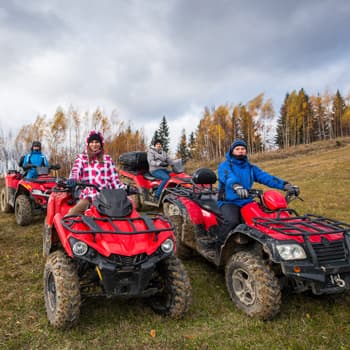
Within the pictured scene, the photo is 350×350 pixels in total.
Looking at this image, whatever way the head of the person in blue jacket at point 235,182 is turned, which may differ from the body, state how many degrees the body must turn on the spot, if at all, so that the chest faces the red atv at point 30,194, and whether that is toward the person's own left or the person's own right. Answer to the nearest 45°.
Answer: approximately 135° to the person's own right

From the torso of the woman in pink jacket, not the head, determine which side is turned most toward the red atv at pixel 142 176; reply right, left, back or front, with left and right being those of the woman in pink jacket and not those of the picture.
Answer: back

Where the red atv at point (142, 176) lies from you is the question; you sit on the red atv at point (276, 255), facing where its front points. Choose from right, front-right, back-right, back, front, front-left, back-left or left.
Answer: back

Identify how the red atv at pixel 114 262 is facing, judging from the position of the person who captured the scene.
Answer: facing the viewer

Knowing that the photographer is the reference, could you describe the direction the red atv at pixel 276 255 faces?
facing the viewer and to the right of the viewer

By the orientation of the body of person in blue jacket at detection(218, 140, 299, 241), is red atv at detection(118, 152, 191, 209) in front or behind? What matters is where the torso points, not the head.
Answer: behind

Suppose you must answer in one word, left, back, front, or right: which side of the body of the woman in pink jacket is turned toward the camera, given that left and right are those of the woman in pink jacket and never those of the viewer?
front

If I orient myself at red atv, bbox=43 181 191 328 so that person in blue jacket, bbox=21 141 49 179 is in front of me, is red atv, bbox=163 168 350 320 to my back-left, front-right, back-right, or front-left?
back-right

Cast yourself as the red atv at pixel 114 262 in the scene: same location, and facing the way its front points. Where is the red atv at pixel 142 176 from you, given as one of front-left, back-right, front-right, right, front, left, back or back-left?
back
